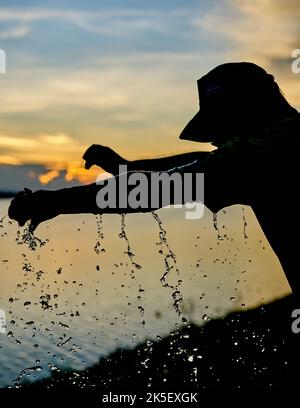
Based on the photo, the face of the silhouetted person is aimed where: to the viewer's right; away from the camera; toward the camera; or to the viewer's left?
to the viewer's left

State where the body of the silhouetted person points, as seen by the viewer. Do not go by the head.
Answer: to the viewer's left
